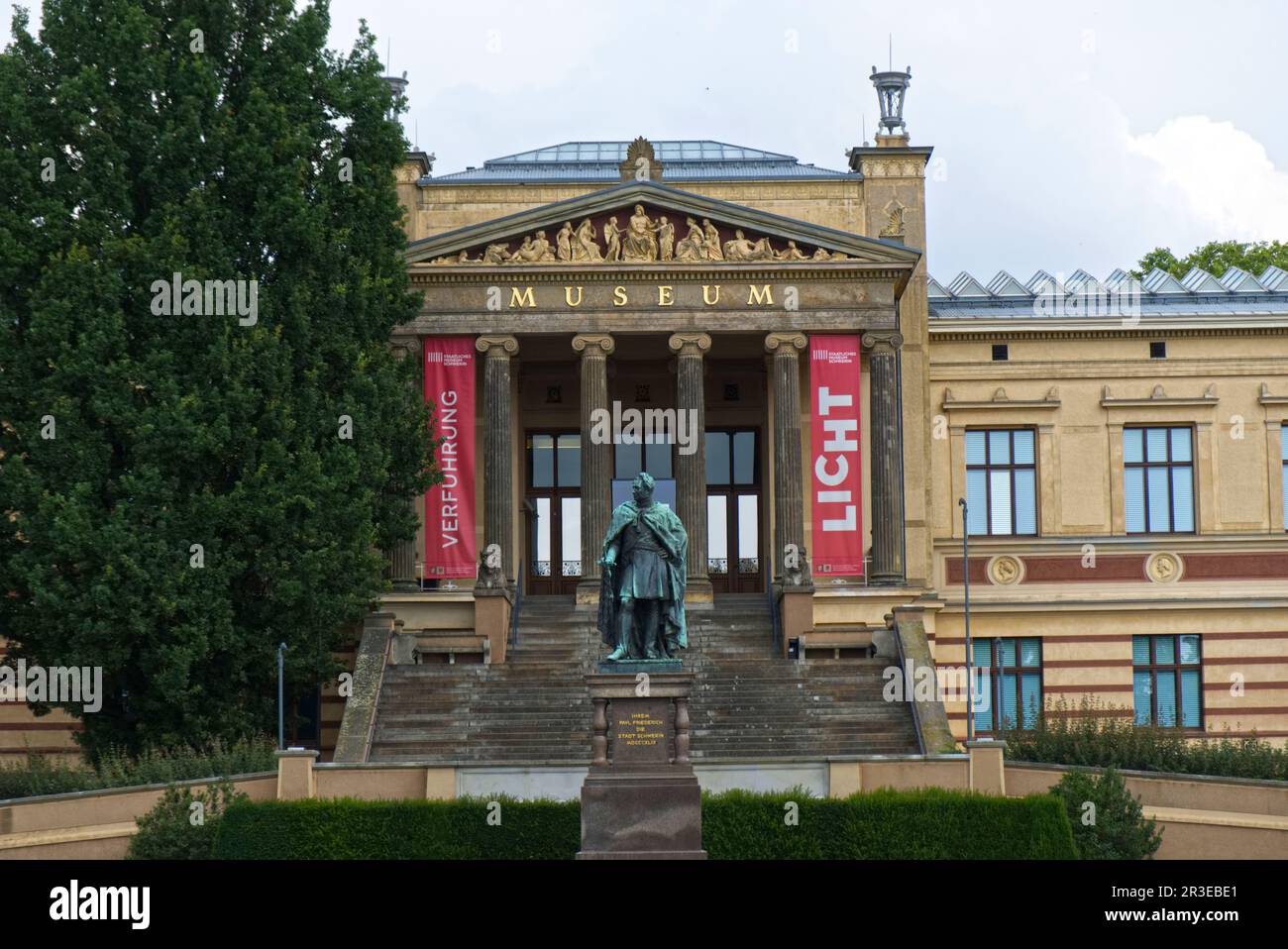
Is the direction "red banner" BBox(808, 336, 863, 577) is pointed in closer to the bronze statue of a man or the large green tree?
the bronze statue of a man

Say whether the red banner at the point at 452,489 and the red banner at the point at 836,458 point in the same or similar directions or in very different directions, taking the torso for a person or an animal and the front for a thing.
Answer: same or similar directions

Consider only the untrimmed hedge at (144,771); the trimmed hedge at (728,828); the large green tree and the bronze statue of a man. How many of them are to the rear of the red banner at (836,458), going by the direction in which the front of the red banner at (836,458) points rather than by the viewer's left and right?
0

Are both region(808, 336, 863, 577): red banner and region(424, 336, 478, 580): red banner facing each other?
no

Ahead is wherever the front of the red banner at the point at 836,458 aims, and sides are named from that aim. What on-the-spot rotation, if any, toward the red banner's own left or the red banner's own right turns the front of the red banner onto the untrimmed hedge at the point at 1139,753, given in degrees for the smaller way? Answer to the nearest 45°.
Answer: approximately 45° to the red banner's own left

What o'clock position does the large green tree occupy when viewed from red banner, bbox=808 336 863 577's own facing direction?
The large green tree is roughly at 2 o'clock from the red banner.

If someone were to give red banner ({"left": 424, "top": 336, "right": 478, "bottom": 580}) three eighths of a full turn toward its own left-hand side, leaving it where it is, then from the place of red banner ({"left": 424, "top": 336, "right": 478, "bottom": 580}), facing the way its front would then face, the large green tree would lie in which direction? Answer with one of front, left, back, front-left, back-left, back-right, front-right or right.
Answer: back

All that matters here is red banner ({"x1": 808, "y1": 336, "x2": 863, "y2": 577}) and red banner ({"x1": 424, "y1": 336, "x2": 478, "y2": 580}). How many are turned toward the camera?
2

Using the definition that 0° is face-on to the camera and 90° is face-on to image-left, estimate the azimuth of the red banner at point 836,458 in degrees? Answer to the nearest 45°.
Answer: approximately 0°

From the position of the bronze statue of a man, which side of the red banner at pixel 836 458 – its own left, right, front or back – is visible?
front

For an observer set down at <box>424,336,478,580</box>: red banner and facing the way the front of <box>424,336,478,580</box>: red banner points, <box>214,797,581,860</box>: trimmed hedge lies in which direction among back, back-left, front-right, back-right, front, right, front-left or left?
front

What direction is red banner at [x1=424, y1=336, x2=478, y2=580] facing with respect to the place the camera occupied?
facing the viewer

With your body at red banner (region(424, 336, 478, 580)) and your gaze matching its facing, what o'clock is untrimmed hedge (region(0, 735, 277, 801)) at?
The untrimmed hedge is roughly at 1 o'clock from the red banner.

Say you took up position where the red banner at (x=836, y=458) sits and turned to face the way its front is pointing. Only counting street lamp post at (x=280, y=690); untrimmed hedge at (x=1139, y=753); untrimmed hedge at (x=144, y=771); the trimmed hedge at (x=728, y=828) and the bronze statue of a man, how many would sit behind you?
0

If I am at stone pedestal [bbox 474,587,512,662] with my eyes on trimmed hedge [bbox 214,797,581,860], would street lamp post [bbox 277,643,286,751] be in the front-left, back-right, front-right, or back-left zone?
front-right

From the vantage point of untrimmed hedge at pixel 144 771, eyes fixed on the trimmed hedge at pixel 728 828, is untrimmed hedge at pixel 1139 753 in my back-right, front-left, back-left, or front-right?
front-left
